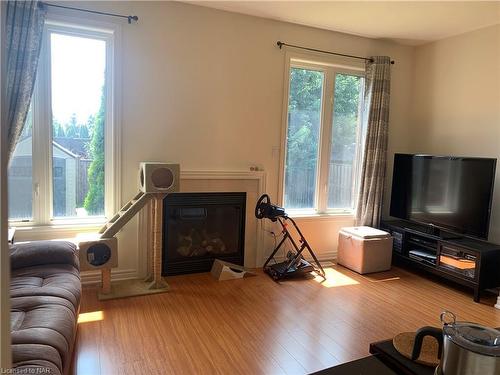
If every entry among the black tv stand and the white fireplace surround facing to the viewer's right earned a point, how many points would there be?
0

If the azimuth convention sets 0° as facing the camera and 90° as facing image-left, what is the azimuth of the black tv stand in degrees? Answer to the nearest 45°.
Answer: approximately 45°

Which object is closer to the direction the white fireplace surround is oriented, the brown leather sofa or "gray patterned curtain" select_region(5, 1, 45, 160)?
the brown leather sofa

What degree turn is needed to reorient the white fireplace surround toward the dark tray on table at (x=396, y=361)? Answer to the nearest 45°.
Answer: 0° — it already faces it

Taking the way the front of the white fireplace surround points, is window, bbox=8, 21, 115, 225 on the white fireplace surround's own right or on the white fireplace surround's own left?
on the white fireplace surround's own right

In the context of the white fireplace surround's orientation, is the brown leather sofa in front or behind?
in front

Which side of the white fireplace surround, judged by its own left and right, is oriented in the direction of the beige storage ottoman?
left

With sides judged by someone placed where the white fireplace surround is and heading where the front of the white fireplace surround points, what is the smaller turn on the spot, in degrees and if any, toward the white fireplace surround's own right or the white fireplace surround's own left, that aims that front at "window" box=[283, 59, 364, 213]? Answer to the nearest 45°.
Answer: approximately 90° to the white fireplace surround's own left

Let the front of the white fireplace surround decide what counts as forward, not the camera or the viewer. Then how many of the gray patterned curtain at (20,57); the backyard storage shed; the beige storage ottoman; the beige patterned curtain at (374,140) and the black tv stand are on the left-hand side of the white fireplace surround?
3
